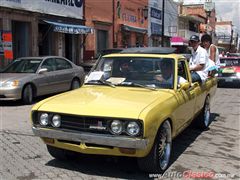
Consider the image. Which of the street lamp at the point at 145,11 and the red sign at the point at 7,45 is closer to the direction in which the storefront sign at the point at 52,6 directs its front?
the red sign

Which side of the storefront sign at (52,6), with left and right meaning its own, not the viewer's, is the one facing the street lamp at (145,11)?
left

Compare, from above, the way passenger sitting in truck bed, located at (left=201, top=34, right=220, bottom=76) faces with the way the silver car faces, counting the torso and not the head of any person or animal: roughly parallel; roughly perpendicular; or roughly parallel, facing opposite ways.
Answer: roughly perpendicular

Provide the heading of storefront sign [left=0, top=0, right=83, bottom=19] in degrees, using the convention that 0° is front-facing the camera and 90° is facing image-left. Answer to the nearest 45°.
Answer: approximately 315°

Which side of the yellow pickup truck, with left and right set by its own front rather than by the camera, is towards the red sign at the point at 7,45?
right

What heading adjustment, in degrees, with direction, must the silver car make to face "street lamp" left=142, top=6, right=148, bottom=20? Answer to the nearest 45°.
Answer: approximately 180°

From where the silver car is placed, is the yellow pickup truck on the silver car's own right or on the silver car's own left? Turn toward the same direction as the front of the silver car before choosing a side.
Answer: on the silver car's own left

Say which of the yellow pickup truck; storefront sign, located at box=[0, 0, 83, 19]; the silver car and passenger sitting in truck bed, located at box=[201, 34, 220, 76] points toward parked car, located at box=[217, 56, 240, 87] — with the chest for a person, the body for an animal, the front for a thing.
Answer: the storefront sign

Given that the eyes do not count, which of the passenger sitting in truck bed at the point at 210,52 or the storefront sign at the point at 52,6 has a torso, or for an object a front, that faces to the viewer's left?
the passenger sitting in truck bed

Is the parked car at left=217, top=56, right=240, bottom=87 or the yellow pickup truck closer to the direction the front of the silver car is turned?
the yellow pickup truck

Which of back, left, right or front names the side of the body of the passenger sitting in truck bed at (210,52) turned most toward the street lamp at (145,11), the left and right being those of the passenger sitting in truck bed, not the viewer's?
right
